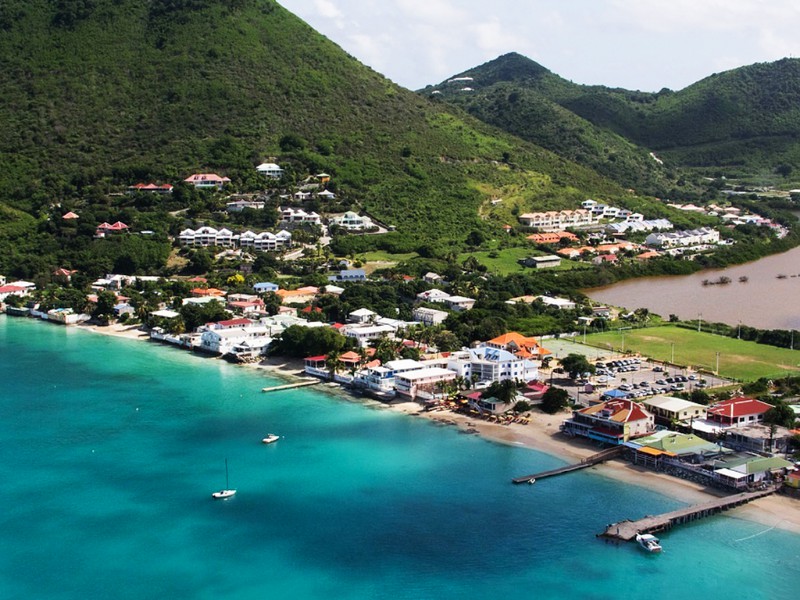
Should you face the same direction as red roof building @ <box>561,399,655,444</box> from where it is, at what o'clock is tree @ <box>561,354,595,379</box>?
The tree is roughly at 4 o'clock from the red roof building.

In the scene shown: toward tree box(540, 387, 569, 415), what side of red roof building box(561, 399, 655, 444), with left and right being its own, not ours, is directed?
right

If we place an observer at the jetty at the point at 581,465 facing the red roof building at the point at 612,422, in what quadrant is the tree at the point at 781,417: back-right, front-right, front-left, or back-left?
front-right

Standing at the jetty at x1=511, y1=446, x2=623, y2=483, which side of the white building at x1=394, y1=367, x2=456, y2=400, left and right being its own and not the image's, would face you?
left

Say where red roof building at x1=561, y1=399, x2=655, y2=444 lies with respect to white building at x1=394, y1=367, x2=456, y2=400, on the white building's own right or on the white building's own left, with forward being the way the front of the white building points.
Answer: on the white building's own left

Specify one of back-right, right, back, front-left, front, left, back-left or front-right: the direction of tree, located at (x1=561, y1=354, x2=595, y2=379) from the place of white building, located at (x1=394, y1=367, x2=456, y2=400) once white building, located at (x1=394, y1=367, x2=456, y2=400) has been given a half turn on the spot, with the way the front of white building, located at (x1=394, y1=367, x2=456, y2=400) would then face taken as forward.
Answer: front-right

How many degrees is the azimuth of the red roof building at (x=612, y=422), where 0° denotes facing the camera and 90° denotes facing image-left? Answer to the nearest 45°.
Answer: approximately 45°

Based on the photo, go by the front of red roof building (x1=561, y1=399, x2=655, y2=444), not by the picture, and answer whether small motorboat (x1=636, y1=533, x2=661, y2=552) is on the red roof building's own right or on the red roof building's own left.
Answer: on the red roof building's own left

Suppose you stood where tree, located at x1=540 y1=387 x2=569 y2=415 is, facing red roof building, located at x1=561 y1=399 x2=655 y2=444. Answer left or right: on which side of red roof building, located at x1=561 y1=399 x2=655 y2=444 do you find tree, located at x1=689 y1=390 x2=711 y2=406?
left

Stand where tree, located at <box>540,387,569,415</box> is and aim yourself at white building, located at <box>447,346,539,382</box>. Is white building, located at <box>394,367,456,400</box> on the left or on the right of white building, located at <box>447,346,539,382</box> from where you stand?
left

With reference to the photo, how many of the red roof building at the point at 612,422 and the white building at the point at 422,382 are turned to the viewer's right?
0

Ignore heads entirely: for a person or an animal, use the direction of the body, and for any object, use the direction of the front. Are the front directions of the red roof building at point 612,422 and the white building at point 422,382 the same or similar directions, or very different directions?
same or similar directions

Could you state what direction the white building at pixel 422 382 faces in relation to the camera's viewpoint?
facing the viewer and to the left of the viewer
